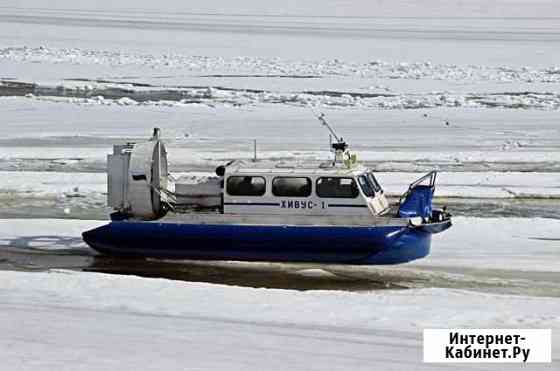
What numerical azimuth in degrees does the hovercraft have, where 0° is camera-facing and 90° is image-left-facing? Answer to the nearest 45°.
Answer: approximately 270°
